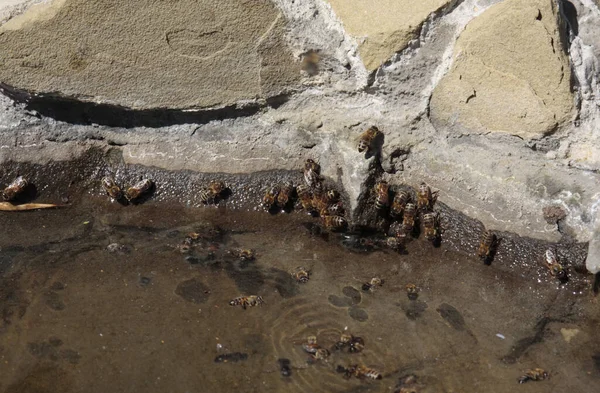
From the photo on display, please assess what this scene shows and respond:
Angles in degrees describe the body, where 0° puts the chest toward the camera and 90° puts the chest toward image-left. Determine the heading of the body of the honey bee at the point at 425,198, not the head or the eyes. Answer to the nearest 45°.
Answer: approximately 0°

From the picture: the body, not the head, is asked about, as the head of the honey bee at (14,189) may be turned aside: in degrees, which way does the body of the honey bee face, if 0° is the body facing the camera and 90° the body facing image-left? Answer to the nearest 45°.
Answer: approximately 45°

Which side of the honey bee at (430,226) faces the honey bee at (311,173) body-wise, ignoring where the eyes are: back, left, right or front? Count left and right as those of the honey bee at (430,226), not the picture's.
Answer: right

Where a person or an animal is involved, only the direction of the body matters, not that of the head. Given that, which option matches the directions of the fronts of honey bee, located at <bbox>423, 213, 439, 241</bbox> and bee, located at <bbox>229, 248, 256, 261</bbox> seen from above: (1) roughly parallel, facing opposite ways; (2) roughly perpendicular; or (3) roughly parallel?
roughly perpendicular

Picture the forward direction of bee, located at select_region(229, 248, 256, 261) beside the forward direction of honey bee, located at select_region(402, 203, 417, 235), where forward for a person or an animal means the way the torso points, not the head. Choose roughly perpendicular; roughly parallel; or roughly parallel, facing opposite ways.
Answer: roughly perpendicular

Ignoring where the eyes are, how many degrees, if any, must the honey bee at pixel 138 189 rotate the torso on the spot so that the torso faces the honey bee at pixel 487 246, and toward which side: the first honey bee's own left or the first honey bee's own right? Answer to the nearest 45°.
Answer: approximately 90° to the first honey bee's own left

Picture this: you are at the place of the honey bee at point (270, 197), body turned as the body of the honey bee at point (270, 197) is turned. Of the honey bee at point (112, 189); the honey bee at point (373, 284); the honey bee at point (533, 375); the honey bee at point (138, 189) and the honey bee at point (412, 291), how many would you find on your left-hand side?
3

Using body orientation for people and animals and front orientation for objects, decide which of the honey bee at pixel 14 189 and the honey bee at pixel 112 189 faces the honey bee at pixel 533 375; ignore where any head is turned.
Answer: the honey bee at pixel 112 189
